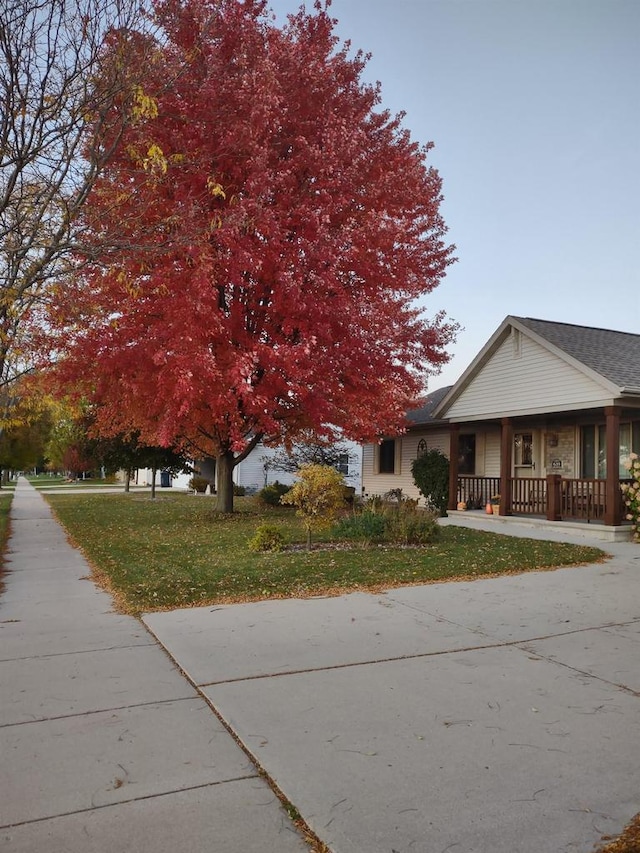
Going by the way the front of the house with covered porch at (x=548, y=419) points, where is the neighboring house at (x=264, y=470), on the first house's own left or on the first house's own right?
on the first house's own right

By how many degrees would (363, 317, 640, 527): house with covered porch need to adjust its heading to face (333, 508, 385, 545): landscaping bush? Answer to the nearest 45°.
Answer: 0° — it already faces it

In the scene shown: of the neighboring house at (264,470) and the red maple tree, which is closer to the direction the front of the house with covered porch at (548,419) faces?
the red maple tree

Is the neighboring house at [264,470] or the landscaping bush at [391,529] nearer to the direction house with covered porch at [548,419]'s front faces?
the landscaping bush

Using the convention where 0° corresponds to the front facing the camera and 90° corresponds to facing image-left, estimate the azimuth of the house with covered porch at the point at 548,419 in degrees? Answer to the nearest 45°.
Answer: approximately 45°

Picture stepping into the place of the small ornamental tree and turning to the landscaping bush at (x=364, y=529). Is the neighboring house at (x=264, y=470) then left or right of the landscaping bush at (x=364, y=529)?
left

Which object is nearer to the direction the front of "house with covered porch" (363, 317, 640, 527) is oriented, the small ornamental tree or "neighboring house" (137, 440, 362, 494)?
the small ornamental tree

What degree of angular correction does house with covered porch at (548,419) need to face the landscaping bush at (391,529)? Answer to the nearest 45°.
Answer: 0° — it already faces it
